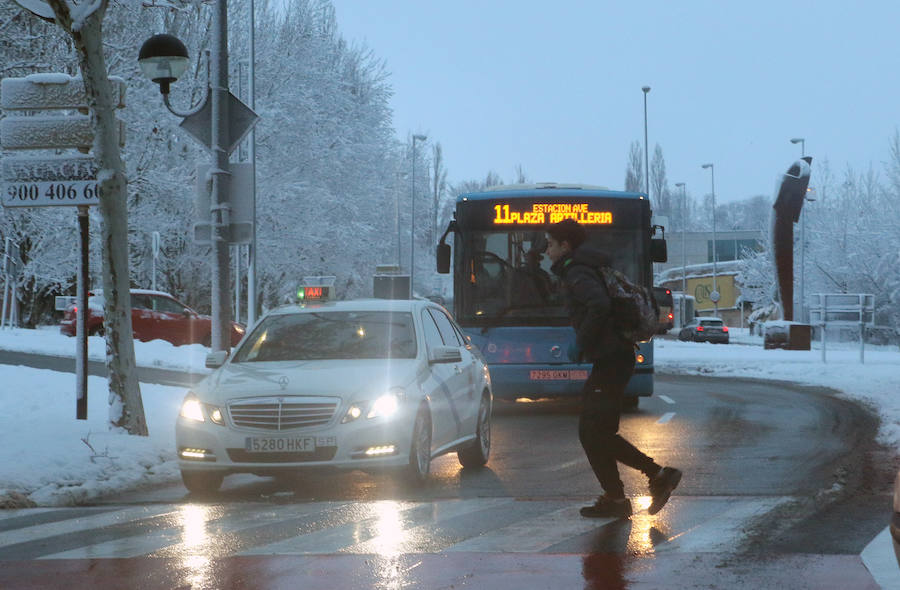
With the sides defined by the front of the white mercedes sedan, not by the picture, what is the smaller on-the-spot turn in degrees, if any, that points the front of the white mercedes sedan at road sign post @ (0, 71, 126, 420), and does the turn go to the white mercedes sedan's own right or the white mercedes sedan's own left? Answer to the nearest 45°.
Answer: approximately 90° to the white mercedes sedan's own right

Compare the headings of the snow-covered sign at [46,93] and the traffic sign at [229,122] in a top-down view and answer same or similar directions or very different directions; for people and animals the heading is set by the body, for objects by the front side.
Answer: very different directions

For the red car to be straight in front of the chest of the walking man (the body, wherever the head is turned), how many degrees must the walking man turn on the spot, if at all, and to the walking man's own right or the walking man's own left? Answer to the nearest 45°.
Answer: approximately 45° to the walking man's own right

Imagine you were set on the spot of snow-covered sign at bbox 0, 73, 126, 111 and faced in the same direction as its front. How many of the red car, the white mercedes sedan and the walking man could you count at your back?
1

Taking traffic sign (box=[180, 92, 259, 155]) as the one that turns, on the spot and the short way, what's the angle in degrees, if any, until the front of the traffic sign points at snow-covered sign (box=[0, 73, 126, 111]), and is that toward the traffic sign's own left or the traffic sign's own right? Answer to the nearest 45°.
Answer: approximately 135° to the traffic sign's own left

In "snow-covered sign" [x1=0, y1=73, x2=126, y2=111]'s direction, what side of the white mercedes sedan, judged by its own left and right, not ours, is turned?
right

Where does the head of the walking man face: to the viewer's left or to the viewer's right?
to the viewer's left

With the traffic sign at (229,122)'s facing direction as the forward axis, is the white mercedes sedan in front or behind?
behind

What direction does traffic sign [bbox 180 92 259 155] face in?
away from the camera

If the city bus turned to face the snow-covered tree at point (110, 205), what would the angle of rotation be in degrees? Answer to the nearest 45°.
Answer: approximately 45° to its right
